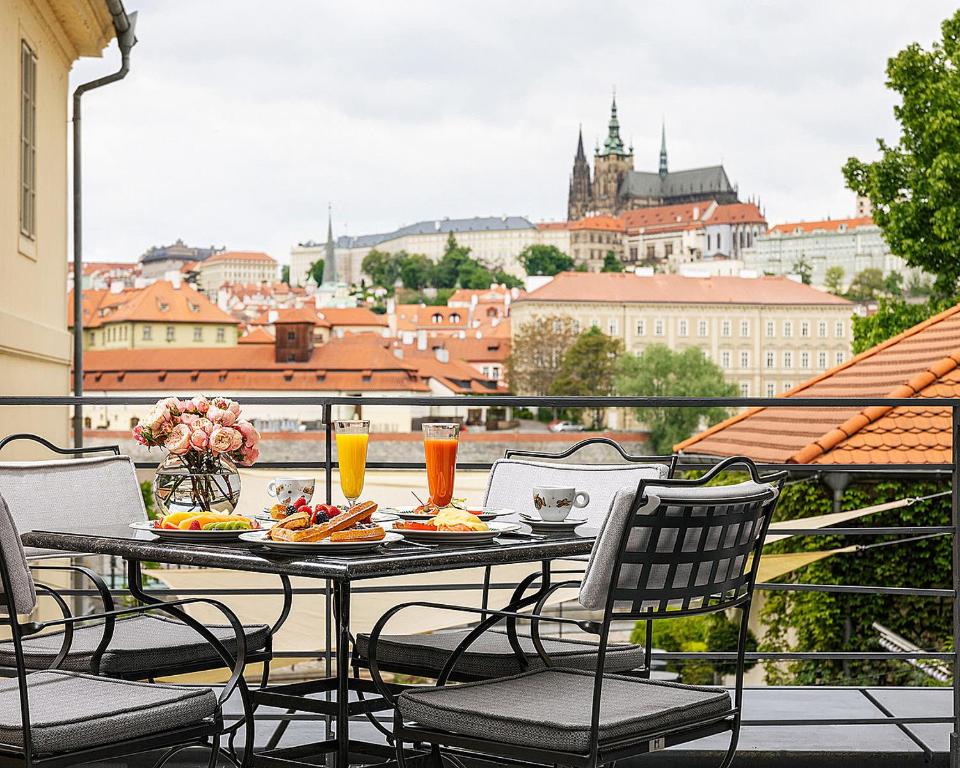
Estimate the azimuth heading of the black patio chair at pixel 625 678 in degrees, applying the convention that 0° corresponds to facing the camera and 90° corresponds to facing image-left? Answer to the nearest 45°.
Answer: approximately 135°

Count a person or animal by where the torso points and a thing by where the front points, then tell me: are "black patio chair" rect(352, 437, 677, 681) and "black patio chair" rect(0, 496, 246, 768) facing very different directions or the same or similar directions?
very different directions

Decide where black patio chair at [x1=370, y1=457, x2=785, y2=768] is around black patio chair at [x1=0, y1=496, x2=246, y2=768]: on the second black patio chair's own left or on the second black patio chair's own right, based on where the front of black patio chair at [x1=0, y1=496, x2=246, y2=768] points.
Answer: on the second black patio chair's own right

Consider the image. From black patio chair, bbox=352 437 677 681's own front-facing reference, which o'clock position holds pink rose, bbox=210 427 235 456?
The pink rose is roughly at 1 o'clock from the black patio chair.

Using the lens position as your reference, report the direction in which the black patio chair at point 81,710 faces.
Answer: facing away from the viewer and to the right of the viewer

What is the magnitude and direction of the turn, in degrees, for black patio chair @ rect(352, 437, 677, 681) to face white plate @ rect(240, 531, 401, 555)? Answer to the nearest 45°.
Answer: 0° — it already faces it

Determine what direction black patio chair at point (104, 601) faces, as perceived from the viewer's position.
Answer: facing the viewer and to the right of the viewer

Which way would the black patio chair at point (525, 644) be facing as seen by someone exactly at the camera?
facing the viewer and to the left of the viewer

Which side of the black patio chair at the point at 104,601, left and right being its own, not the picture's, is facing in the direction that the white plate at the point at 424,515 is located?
front

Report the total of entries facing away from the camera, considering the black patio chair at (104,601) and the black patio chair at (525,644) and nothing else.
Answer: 0
